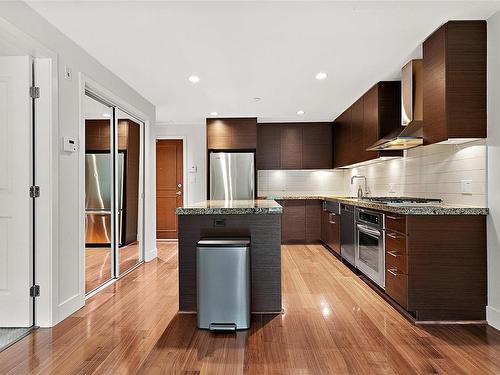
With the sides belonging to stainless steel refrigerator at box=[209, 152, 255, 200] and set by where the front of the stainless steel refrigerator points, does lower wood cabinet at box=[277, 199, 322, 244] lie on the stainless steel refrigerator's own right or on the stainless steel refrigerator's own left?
on the stainless steel refrigerator's own left

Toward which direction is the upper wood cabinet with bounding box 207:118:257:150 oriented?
toward the camera

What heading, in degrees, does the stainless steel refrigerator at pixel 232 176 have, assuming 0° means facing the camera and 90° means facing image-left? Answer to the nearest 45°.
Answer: approximately 0°

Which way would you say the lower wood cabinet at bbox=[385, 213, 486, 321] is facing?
to the viewer's left

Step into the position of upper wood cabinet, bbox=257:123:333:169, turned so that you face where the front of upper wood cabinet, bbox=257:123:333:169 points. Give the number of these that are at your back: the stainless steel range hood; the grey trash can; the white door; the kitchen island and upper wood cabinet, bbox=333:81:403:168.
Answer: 0

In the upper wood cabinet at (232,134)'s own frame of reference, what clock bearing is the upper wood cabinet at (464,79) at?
the upper wood cabinet at (464,79) is roughly at 11 o'clock from the upper wood cabinet at (232,134).

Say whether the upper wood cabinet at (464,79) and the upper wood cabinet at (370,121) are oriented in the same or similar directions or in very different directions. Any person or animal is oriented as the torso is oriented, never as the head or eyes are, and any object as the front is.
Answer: same or similar directions

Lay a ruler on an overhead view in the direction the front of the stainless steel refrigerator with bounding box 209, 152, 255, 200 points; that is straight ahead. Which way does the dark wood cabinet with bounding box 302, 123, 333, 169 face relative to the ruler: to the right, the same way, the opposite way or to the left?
the same way

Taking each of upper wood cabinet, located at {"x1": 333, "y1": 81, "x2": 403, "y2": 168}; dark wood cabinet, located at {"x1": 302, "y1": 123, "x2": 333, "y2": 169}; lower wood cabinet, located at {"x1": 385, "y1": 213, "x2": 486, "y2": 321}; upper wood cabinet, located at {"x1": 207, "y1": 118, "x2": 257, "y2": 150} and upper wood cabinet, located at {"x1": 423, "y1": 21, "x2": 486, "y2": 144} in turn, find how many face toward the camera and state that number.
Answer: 2

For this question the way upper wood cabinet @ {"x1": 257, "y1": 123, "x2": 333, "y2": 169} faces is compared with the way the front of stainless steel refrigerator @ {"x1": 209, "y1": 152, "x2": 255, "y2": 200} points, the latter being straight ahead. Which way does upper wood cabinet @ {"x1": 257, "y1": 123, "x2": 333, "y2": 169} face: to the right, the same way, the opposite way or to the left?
the same way

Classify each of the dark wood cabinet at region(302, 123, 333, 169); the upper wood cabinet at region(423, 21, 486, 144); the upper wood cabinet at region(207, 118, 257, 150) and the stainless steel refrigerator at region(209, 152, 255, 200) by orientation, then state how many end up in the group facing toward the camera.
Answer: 3

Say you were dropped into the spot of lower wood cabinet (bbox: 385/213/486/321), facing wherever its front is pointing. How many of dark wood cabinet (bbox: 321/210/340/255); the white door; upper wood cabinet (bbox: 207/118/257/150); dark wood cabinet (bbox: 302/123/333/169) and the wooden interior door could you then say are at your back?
0

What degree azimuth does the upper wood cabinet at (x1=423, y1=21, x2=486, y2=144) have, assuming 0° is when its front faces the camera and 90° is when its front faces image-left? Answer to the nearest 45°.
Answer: approximately 90°

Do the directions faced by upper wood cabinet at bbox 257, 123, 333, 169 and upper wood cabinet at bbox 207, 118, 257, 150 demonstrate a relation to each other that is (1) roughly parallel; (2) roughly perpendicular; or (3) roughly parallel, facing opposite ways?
roughly parallel

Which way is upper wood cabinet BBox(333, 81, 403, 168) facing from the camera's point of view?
to the viewer's left

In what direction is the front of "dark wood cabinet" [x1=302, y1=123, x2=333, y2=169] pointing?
toward the camera
